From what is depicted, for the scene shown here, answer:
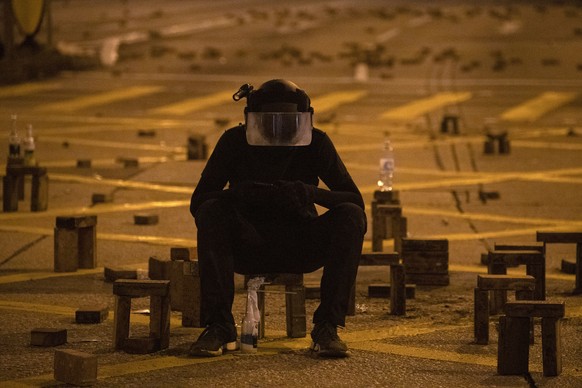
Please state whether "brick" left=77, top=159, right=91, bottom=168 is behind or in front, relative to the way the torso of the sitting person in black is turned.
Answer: behind

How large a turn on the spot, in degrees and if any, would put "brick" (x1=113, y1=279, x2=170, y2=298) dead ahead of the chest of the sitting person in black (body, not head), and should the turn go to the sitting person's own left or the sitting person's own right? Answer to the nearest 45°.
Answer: approximately 90° to the sitting person's own right

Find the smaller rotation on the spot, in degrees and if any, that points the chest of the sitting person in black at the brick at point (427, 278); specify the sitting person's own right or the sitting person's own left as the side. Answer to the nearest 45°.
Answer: approximately 135° to the sitting person's own left

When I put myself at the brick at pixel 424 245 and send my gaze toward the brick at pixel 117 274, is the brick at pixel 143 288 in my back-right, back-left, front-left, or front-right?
front-left

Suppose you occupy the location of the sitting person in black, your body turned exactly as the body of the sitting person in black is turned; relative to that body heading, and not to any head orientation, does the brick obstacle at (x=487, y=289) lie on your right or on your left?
on your left

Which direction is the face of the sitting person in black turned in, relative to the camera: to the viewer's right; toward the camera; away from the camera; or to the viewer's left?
toward the camera

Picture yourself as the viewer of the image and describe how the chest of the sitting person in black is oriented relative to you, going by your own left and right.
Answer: facing the viewer

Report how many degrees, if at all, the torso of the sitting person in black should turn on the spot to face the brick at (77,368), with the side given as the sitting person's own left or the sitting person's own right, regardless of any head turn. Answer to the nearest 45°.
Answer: approximately 45° to the sitting person's own right

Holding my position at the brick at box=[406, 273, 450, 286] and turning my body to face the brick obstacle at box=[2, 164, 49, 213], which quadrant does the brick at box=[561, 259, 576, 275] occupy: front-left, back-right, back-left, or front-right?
back-right

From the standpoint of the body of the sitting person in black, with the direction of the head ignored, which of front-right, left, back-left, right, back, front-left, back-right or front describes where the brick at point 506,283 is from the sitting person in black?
left
